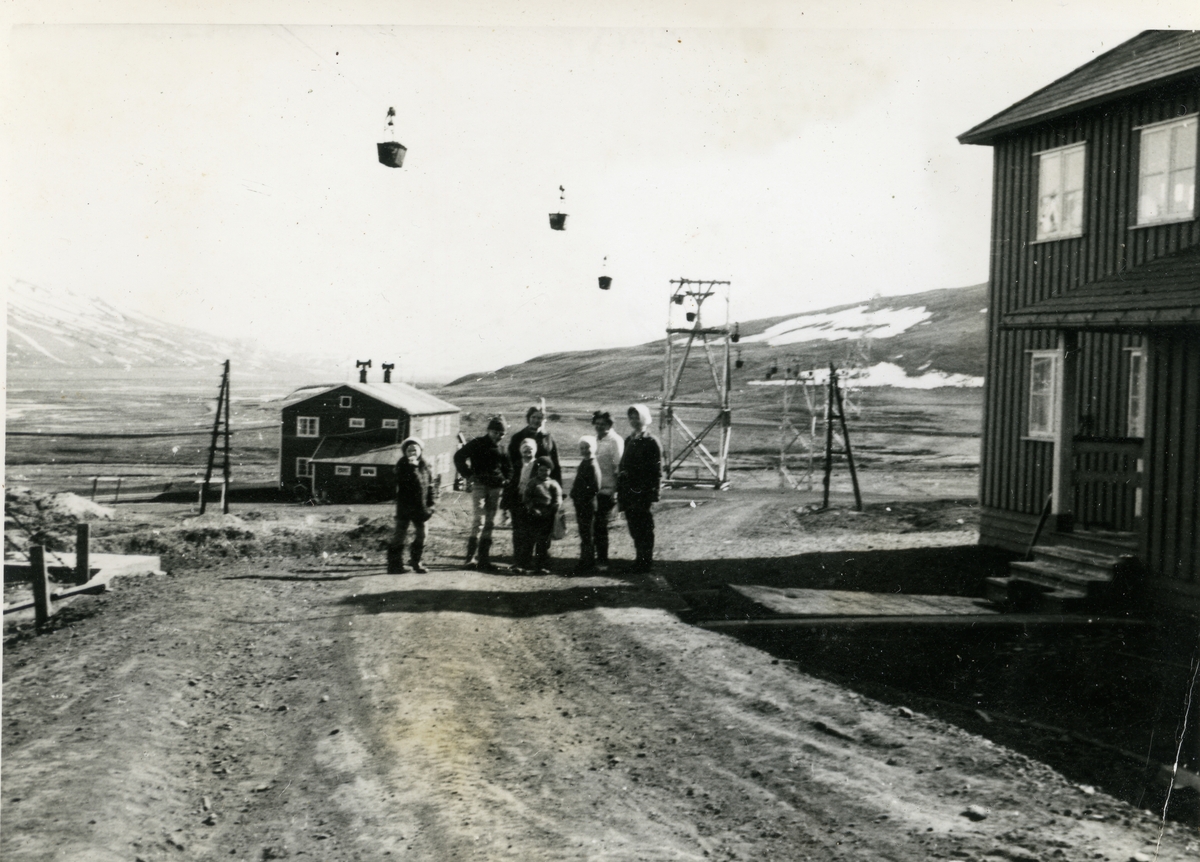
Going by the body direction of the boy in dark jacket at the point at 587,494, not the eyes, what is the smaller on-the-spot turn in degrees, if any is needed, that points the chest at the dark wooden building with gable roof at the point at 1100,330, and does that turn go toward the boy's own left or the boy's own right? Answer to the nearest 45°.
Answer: approximately 135° to the boy's own left

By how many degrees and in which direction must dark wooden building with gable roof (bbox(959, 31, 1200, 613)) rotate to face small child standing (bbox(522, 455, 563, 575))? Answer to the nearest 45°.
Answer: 0° — it already faces them

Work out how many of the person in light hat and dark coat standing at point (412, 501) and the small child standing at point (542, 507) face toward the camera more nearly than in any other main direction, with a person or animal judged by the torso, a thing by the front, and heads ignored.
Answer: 2

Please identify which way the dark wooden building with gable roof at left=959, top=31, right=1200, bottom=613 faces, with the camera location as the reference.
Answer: facing the viewer and to the left of the viewer

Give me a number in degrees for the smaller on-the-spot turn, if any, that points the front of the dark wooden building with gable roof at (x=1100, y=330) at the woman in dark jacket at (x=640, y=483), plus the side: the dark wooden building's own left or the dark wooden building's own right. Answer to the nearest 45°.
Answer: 0° — it already faces them

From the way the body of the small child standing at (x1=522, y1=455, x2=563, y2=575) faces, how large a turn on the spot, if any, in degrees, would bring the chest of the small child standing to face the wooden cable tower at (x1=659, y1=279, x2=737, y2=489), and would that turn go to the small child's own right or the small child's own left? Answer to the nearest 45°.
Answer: approximately 135° to the small child's own left

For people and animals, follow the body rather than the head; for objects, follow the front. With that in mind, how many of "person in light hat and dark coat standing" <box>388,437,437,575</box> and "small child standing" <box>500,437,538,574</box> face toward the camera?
2

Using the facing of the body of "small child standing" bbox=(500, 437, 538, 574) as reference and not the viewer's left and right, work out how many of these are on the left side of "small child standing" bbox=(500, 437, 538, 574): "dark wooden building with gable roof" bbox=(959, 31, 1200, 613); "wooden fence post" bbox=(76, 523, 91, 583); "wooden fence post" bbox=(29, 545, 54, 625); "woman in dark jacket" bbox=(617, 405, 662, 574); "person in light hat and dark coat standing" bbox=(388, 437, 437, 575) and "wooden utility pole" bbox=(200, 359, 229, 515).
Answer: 2

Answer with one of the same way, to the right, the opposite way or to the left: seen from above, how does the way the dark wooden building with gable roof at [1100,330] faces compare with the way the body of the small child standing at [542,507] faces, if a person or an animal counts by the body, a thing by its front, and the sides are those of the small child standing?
to the right

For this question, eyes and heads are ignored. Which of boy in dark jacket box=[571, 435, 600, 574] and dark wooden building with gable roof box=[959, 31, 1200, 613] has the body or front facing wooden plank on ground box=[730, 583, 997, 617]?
the dark wooden building with gable roof

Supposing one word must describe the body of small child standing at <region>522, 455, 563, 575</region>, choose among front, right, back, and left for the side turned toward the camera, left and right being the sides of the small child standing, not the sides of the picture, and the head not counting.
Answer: front

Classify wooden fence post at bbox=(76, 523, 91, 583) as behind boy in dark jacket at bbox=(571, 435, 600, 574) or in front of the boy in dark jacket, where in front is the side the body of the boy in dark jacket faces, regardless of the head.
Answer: in front

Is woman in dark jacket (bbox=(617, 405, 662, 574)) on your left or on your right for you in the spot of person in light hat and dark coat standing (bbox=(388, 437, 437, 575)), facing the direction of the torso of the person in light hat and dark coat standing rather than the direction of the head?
on your left
